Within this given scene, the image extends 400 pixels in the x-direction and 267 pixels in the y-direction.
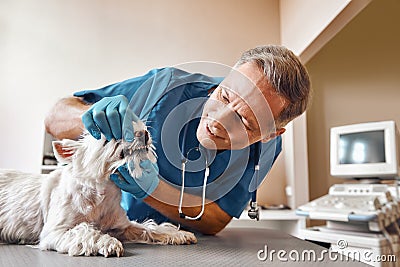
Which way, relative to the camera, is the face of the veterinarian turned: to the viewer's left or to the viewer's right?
to the viewer's left

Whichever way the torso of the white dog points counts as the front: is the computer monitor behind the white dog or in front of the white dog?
in front

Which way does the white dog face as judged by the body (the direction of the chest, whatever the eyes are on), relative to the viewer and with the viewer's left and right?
facing to the right of the viewer
